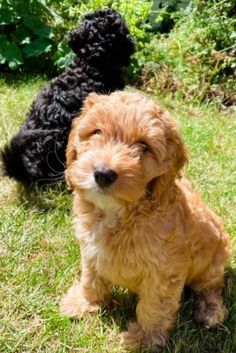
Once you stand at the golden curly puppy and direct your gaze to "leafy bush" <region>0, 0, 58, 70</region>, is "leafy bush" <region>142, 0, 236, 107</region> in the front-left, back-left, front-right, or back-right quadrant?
front-right

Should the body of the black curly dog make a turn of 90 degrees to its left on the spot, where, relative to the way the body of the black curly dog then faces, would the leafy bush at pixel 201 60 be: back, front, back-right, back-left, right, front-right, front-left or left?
right

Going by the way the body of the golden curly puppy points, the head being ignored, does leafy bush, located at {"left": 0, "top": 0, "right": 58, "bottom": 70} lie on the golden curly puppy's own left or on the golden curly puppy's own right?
on the golden curly puppy's own right

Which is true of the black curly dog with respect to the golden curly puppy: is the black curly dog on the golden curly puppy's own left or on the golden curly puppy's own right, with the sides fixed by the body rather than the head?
on the golden curly puppy's own right

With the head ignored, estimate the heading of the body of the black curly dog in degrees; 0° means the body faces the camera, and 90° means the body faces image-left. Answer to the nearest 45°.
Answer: approximately 225°

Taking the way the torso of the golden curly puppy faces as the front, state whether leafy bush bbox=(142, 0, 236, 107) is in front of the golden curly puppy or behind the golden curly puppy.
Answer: behind

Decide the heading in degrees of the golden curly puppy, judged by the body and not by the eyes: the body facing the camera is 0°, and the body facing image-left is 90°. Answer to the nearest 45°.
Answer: approximately 45°

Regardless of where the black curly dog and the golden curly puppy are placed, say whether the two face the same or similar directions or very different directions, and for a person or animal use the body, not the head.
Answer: very different directions
